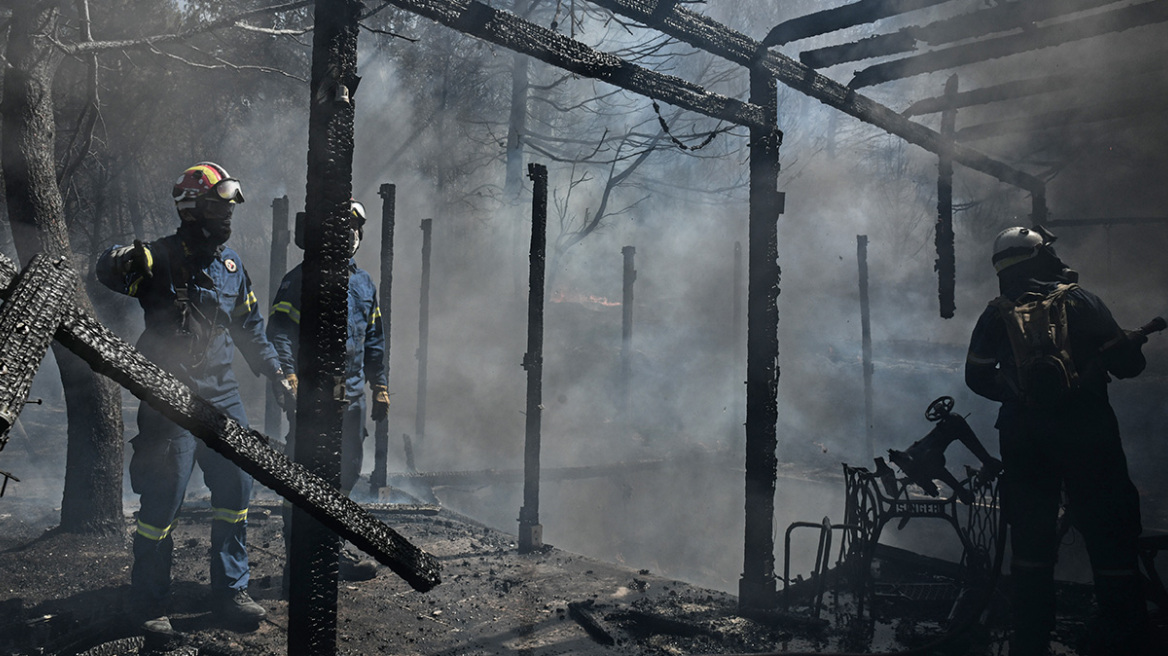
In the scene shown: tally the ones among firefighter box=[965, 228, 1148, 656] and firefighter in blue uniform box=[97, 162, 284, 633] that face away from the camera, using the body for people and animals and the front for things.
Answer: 1

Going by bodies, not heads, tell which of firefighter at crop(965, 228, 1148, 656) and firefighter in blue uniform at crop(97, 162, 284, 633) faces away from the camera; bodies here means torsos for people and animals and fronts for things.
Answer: the firefighter

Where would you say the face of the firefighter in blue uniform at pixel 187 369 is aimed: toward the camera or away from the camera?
toward the camera

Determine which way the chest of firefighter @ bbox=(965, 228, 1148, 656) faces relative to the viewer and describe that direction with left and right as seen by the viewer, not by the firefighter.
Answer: facing away from the viewer

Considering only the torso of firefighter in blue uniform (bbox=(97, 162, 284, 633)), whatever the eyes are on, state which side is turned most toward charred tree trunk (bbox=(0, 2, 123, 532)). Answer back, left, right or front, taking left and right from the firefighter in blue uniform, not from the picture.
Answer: back

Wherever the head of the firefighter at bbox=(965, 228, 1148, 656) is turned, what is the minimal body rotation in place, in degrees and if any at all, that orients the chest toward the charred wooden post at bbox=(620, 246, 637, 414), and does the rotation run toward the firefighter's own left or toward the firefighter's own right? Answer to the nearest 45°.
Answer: approximately 45° to the firefighter's own left

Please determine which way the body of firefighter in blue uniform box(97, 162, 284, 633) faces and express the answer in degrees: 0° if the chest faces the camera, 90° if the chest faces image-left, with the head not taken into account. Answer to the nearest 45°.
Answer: approximately 315°

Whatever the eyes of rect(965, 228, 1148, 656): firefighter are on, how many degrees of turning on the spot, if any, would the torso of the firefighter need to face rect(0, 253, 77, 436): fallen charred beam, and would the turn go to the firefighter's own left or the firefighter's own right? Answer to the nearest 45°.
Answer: approximately 135° to the firefighter's own left

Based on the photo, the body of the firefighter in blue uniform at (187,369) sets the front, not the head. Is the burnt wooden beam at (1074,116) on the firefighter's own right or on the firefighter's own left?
on the firefighter's own left
